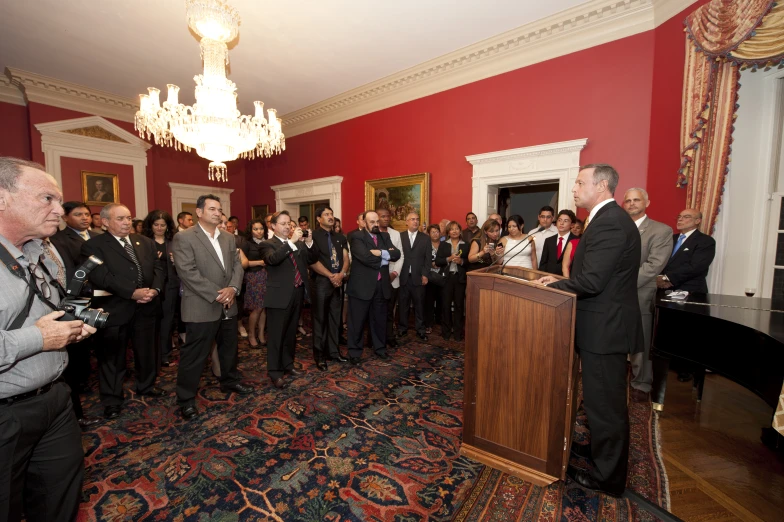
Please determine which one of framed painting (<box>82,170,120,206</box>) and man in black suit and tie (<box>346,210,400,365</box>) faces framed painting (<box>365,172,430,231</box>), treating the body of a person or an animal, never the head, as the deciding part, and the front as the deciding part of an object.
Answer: framed painting (<box>82,170,120,206</box>)

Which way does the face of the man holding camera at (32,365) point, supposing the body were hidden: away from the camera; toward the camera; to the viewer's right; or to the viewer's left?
to the viewer's right

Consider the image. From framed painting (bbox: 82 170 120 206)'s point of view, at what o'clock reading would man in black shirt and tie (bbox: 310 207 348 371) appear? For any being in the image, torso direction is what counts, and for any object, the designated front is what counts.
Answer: The man in black shirt and tie is roughly at 1 o'clock from the framed painting.

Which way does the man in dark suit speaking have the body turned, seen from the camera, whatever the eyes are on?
to the viewer's left

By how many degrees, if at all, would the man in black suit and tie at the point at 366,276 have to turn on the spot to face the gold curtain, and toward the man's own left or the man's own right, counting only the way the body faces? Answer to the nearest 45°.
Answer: approximately 45° to the man's own left

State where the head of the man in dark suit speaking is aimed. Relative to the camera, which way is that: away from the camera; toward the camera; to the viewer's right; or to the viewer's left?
to the viewer's left

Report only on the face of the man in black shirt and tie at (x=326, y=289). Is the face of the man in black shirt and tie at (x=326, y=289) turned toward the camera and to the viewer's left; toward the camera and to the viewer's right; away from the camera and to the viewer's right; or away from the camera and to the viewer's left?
toward the camera and to the viewer's right

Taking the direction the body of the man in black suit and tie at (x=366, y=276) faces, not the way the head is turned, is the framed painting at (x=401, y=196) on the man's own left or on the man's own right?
on the man's own left

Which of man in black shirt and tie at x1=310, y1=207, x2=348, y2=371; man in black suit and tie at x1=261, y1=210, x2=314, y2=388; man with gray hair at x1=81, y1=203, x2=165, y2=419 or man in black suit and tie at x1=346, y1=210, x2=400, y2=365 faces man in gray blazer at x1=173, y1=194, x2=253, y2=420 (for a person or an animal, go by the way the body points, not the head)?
the man with gray hair

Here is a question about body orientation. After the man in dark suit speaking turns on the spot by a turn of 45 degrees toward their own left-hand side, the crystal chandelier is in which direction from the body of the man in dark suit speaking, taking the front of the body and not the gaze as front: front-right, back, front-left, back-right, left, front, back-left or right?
front-right

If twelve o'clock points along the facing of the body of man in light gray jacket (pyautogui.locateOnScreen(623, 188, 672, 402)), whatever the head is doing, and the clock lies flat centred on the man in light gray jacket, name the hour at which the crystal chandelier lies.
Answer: The crystal chandelier is roughly at 1 o'clock from the man in light gray jacket.

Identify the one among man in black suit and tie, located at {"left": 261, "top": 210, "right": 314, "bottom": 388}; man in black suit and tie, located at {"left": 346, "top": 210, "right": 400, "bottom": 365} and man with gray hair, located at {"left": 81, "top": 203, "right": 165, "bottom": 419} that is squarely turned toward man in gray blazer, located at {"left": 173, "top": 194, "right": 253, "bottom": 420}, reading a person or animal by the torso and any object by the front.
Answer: the man with gray hair

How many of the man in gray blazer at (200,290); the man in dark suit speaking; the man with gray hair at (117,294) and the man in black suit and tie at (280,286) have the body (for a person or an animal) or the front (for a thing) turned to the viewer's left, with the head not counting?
1
